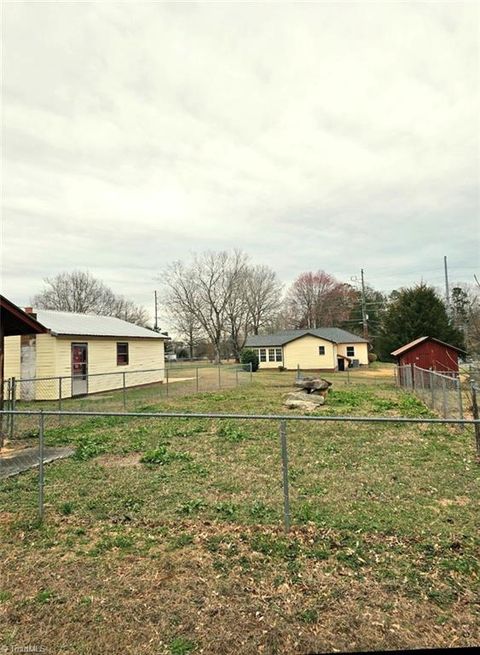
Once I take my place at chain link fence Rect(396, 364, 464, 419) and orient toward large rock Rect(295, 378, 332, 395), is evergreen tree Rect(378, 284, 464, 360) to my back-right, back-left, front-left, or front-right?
front-right

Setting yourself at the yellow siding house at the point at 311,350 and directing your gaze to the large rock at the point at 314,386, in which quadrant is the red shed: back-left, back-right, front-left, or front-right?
front-left

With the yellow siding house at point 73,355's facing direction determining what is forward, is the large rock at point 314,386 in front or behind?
in front

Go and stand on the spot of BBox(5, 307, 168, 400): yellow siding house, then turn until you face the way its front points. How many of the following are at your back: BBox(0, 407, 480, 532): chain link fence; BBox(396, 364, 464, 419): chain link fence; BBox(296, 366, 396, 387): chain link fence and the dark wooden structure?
0

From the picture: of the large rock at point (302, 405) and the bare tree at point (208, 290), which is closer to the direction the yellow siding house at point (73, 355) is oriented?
the large rock

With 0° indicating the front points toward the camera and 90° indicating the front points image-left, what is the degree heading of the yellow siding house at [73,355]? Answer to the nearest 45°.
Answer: approximately 315°
